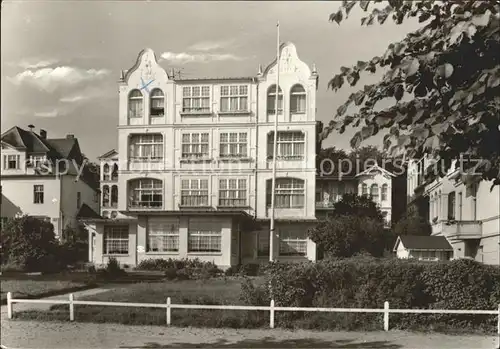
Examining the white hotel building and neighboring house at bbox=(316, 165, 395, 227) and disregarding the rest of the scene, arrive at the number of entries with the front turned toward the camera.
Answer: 2

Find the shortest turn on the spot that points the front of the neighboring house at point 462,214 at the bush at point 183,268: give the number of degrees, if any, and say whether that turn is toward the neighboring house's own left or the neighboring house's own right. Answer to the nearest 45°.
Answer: approximately 45° to the neighboring house's own right

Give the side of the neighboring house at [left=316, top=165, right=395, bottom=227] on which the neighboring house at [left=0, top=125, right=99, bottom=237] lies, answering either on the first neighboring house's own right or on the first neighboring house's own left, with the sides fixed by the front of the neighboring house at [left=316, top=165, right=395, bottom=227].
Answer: on the first neighboring house's own right

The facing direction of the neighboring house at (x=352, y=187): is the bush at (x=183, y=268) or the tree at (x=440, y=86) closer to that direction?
the tree

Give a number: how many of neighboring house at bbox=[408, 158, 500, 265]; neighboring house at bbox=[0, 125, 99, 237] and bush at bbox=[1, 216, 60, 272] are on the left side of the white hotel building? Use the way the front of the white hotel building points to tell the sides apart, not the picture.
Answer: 1
